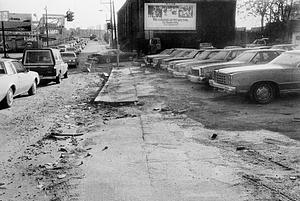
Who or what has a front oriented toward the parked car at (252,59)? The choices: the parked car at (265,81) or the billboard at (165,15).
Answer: the billboard

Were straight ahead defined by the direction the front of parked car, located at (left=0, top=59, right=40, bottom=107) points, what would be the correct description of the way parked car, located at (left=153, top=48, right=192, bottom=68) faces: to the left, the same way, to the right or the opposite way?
to the left

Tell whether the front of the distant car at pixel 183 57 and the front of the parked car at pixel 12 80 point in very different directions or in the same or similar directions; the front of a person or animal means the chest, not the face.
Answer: very different directions

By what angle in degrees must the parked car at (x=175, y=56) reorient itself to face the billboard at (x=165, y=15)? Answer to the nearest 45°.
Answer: approximately 135° to its right
